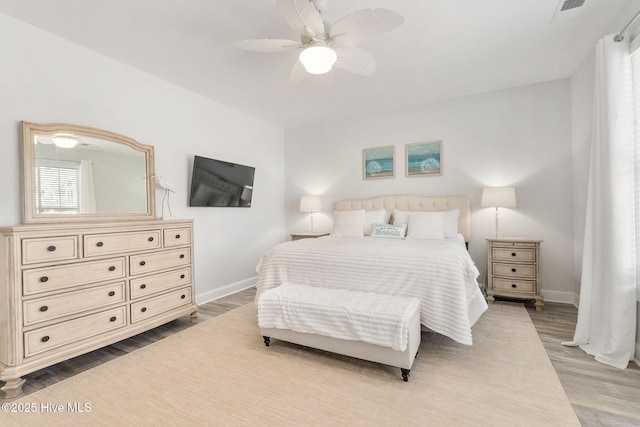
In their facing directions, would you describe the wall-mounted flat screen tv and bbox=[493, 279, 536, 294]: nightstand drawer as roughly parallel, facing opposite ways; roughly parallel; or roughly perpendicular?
roughly perpendicular

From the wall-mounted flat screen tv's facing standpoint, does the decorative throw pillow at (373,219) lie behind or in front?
in front

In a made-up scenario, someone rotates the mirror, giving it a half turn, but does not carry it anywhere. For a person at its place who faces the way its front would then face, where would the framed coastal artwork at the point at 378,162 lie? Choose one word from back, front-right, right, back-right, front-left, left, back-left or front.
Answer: back-right

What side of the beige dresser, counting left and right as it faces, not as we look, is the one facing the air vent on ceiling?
front

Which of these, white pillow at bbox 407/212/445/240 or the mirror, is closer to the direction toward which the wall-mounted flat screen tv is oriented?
the white pillow

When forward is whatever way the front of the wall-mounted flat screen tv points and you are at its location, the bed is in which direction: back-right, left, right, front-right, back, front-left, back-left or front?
front

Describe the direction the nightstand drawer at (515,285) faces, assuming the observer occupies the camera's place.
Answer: facing the viewer

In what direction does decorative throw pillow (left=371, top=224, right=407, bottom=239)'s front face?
toward the camera

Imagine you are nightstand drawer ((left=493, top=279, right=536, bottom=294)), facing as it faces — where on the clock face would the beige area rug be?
The beige area rug is roughly at 1 o'clock from the nightstand drawer.

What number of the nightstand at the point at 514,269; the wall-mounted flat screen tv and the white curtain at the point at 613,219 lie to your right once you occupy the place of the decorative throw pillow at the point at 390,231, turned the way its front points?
1

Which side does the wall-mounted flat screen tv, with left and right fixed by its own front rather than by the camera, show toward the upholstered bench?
front

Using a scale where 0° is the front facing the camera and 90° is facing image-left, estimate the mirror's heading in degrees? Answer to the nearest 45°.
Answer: approximately 315°

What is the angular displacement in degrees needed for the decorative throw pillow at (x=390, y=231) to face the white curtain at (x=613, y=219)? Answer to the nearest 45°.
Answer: approximately 45° to its left

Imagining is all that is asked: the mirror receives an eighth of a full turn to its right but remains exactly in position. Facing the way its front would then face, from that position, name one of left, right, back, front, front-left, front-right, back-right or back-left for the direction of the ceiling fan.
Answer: front-left

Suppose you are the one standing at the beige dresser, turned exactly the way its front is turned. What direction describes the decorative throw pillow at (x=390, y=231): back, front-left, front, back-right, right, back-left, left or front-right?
front-left

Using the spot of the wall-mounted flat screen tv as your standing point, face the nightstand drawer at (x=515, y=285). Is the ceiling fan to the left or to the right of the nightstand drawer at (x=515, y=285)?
right

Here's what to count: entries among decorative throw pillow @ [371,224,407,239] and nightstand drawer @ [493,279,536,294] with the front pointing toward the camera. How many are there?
2

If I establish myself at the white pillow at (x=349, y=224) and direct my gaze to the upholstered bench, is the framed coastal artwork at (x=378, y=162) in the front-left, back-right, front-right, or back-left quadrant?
back-left
